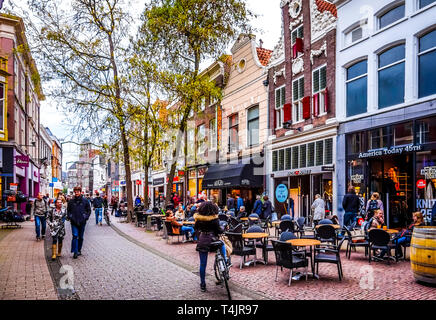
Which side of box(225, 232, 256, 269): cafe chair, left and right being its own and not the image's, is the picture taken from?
right

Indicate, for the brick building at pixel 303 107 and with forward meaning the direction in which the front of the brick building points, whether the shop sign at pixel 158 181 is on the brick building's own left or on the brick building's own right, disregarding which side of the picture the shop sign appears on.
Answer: on the brick building's own right

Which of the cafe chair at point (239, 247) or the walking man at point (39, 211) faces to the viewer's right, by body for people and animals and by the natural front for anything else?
the cafe chair

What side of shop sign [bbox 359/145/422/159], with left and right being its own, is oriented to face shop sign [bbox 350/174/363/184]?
right

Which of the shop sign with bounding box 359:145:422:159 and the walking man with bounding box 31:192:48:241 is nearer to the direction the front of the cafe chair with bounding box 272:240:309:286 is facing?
the shop sign
